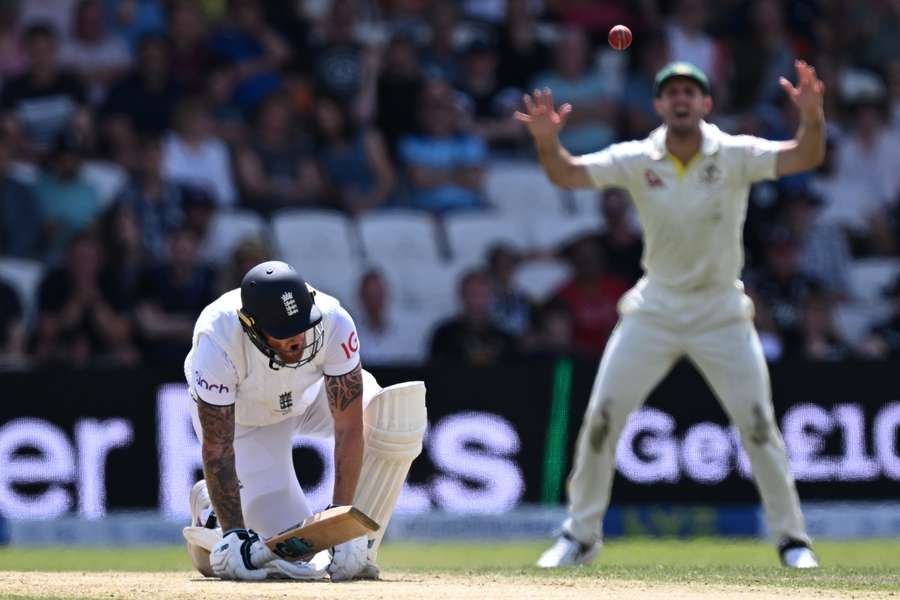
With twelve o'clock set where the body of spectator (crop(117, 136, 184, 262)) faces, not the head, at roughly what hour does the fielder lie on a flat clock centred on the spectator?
The fielder is roughly at 11 o'clock from the spectator.

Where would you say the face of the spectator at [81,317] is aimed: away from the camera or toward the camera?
toward the camera

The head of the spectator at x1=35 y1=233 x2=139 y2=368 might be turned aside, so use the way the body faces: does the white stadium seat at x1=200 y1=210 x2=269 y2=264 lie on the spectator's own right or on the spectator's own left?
on the spectator's own left

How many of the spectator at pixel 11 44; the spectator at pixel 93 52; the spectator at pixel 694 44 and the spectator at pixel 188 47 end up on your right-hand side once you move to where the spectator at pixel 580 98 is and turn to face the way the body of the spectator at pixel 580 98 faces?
3

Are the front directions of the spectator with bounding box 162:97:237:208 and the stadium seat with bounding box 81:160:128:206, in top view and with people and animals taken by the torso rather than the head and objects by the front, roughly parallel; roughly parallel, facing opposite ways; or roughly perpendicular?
roughly parallel

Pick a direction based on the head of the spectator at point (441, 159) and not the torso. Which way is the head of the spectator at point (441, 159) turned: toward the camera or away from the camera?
toward the camera

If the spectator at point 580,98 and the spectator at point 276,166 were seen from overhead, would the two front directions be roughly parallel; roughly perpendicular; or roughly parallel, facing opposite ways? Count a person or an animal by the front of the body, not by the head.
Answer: roughly parallel

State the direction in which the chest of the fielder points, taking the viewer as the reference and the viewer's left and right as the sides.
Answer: facing the viewer

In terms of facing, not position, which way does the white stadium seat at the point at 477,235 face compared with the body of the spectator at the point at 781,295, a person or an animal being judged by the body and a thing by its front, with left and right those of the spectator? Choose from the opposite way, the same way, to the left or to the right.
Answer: the same way

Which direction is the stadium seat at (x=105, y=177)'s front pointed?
toward the camera

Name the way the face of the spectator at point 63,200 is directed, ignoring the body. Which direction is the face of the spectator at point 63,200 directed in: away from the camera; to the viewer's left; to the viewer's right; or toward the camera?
toward the camera

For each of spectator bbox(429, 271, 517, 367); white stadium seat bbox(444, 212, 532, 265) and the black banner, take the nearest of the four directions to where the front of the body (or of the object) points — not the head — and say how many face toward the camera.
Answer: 3

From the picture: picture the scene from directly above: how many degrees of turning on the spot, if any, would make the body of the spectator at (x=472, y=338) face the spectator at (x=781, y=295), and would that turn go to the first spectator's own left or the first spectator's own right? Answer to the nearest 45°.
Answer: approximately 90° to the first spectator's own left
